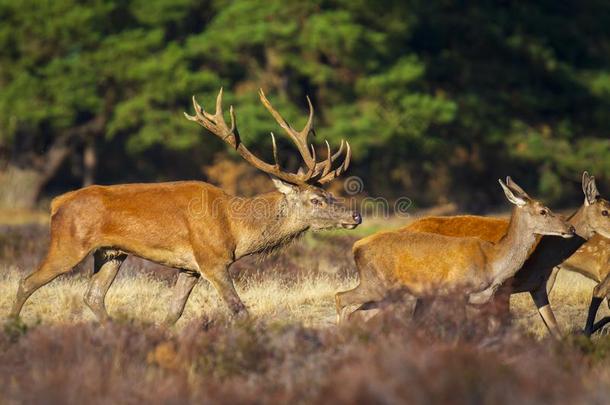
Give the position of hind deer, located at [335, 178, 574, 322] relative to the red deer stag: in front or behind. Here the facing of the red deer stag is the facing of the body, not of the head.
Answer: in front

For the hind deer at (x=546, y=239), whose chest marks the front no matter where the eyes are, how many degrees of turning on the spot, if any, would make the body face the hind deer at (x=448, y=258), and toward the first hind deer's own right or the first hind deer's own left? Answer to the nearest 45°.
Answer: approximately 135° to the first hind deer's own right

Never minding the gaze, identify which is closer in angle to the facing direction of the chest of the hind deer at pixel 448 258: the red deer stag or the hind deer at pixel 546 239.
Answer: the hind deer

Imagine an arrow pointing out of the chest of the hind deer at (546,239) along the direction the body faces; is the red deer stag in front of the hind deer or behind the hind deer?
behind

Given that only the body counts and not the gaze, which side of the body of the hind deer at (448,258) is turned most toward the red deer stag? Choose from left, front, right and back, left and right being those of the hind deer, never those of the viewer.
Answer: back

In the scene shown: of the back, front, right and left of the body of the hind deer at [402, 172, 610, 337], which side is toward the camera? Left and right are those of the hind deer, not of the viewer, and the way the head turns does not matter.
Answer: right

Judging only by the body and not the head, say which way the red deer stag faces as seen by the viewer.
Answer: to the viewer's right

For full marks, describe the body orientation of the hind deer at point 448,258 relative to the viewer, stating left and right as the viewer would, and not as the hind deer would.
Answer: facing to the right of the viewer

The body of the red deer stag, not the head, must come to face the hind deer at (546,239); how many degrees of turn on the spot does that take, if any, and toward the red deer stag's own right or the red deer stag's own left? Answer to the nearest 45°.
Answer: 0° — it already faces it
